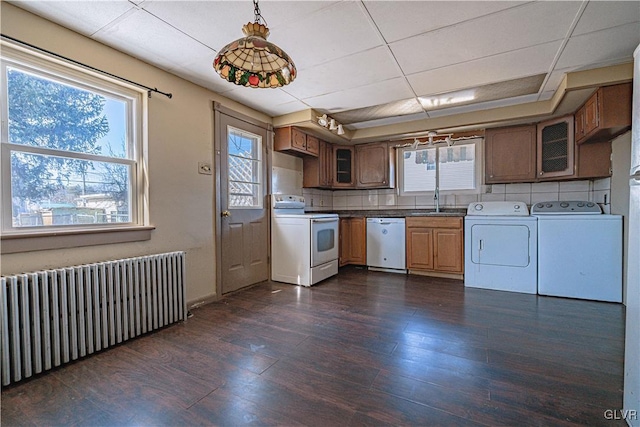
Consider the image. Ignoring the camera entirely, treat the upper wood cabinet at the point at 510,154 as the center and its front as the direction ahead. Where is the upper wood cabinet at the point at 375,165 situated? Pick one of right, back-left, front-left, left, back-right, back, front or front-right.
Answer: right

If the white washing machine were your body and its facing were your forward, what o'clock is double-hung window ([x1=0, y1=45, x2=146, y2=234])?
The double-hung window is roughly at 1 o'clock from the white washing machine.

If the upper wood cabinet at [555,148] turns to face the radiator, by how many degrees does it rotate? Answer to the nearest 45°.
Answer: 0° — it already faces it

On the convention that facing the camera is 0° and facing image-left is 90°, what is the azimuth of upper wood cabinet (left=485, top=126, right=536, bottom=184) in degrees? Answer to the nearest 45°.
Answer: approximately 0°

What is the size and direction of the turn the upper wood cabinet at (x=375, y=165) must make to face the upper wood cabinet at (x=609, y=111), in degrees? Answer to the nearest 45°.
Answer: approximately 45° to its left

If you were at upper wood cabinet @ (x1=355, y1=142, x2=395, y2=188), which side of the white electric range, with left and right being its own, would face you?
left
